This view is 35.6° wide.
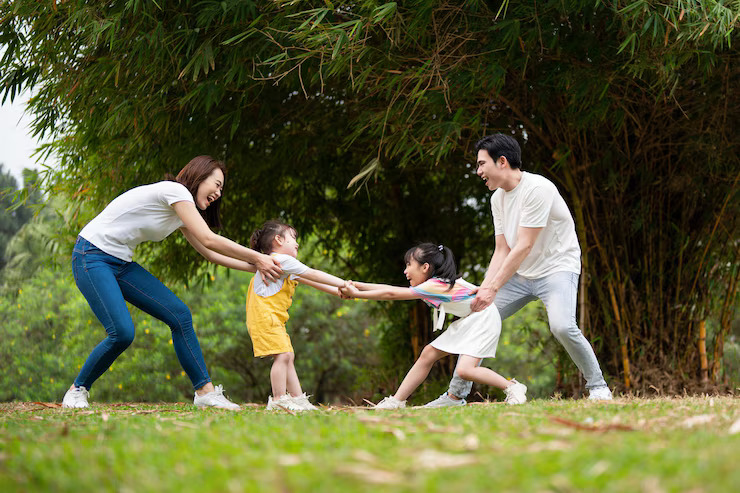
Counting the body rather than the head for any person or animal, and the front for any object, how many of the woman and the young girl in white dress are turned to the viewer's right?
1

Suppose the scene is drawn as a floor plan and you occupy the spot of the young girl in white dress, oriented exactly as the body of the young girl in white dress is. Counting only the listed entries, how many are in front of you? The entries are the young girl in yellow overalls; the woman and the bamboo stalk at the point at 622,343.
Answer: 2

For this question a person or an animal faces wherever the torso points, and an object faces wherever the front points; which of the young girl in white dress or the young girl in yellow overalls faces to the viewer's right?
the young girl in yellow overalls

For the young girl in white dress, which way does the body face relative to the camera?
to the viewer's left

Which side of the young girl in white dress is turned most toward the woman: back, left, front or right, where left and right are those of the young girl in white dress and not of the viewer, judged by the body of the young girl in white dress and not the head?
front

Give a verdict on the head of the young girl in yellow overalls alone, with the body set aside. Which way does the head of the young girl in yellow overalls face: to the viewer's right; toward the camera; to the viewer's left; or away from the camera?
to the viewer's right

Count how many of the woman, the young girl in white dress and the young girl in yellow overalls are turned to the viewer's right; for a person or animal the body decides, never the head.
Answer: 2

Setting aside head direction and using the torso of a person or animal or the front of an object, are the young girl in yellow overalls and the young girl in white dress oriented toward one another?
yes

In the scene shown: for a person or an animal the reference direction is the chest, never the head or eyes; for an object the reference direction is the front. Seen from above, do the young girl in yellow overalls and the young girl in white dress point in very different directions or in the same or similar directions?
very different directions

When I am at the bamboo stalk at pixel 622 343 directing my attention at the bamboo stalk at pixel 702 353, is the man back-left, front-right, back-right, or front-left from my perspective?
back-right

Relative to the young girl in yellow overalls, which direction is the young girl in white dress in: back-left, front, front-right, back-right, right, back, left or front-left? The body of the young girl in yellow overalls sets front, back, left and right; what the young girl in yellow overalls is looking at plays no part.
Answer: front

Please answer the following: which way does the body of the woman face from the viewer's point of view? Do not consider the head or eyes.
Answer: to the viewer's right

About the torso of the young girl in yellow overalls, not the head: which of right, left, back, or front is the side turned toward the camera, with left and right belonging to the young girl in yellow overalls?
right

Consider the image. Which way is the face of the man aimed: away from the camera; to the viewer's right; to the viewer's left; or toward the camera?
to the viewer's left

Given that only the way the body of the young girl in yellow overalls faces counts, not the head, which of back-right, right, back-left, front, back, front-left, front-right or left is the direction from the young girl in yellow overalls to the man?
front
